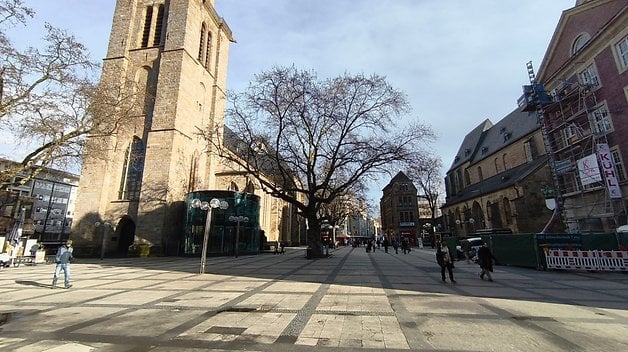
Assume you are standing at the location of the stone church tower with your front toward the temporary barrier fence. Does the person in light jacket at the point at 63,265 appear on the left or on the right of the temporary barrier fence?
right

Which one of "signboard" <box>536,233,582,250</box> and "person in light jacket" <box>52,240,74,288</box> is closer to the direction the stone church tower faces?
the person in light jacket

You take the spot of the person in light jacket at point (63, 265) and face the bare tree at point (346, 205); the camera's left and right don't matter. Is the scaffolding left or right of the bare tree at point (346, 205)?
right

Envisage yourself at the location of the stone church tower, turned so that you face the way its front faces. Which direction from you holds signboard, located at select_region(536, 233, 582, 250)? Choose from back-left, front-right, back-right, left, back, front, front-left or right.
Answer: left

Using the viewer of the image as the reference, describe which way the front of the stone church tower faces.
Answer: facing the viewer and to the left of the viewer

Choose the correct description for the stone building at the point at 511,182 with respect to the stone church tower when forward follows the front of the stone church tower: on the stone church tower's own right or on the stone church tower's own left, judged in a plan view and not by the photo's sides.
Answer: on the stone church tower's own left

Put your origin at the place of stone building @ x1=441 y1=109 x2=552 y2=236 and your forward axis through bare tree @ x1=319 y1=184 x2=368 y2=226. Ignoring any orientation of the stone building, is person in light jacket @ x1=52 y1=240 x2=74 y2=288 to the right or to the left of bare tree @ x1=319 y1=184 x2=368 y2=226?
left

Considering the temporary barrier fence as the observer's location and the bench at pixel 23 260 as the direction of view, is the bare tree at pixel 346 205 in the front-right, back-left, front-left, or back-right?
front-right

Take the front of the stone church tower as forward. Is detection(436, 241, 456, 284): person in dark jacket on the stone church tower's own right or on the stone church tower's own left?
on the stone church tower's own left

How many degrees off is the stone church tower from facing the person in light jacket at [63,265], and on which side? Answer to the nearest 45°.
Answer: approximately 45° to its left

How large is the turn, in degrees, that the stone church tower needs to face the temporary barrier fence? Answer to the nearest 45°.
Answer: approximately 90° to its left

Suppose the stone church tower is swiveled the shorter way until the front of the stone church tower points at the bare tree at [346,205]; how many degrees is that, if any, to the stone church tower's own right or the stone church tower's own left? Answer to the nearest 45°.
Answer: approximately 135° to the stone church tower's own left

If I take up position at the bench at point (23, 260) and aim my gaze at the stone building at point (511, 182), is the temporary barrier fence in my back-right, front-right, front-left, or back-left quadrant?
front-right

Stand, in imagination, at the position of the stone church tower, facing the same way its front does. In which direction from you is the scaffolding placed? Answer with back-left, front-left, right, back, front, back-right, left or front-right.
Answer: left
